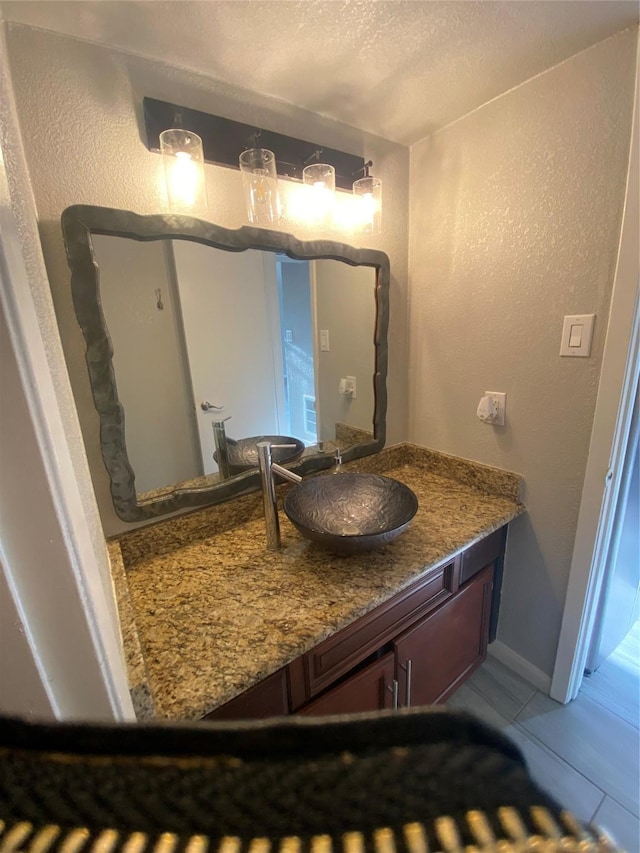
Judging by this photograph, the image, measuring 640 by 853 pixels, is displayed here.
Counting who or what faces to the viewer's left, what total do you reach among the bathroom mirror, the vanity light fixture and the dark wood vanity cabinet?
0

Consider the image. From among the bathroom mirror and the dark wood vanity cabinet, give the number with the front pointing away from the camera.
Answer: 0
